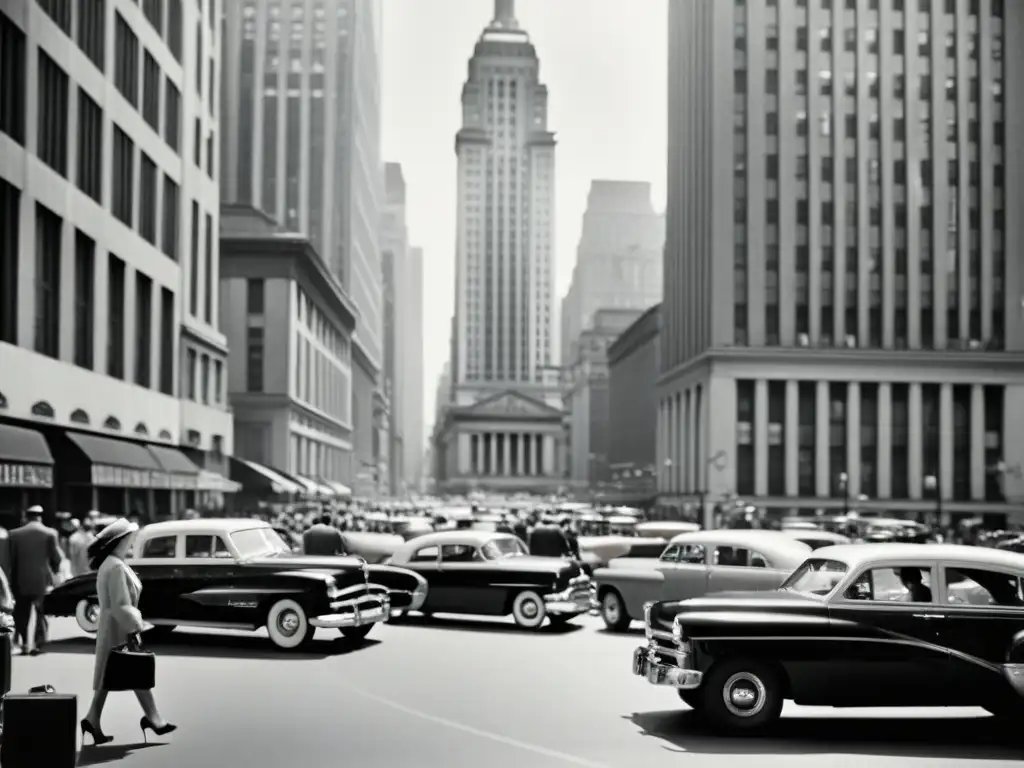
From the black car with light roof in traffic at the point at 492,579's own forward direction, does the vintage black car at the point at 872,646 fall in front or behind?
in front

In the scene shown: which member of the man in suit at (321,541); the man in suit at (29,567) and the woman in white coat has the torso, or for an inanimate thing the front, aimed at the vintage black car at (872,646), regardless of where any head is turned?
the woman in white coat

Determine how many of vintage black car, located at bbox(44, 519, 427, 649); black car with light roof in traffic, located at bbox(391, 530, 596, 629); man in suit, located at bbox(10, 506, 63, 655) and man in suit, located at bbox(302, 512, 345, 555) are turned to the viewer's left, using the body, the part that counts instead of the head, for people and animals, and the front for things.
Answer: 0

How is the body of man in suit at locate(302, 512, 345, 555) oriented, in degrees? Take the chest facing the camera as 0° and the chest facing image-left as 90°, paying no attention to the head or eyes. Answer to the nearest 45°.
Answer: approximately 180°

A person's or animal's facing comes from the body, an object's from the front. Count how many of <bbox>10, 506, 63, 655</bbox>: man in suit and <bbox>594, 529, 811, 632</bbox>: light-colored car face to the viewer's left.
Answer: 1

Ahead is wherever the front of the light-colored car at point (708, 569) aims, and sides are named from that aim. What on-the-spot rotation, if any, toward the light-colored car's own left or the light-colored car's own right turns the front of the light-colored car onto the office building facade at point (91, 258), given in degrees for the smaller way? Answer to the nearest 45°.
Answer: approximately 45° to the light-colored car's own right

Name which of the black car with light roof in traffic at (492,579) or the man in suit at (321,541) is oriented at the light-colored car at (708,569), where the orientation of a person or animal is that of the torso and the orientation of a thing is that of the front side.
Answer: the black car with light roof in traffic

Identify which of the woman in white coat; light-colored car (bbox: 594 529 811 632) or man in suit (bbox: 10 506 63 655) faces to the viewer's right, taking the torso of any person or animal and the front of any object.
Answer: the woman in white coat

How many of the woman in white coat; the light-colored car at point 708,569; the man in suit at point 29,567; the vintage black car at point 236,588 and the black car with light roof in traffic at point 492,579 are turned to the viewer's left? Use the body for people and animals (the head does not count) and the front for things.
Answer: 1

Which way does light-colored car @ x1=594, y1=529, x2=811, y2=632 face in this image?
to the viewer's left

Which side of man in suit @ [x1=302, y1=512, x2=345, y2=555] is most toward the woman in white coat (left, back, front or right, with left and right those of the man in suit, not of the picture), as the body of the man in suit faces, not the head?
back

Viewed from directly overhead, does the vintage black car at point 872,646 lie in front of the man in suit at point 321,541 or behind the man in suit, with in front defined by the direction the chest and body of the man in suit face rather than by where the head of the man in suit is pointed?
behind

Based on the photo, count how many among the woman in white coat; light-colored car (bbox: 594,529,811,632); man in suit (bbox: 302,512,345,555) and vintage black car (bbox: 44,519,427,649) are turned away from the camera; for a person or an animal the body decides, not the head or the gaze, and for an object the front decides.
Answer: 1

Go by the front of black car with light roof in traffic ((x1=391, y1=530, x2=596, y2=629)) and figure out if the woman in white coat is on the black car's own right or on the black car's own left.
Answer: on the black car's own right
